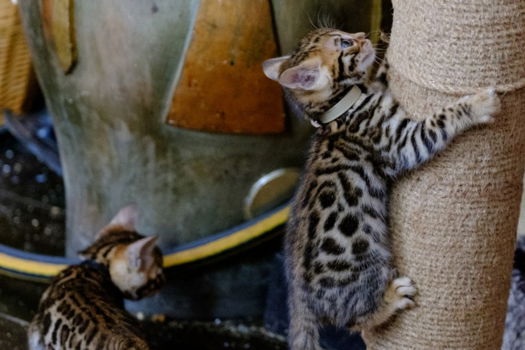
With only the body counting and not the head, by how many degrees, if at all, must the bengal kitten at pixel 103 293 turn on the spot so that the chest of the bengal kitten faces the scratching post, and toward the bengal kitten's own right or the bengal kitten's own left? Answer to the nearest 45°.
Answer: approximately 90° to the bengal kitten's own right

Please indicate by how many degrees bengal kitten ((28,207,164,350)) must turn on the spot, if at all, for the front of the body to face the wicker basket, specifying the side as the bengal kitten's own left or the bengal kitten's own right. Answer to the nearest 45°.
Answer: approximately 45° to the bengal kitten's own left

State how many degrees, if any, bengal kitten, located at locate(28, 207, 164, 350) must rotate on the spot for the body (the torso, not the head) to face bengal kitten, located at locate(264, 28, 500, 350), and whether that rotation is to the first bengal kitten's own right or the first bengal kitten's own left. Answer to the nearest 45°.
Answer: approximately 90° to the first bengal kitten's own right

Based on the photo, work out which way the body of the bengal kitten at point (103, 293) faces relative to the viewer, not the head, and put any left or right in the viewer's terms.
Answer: facing away from the viewer and to the right of the viewer
